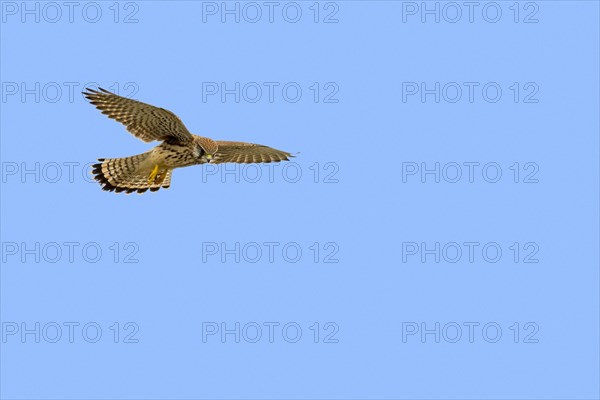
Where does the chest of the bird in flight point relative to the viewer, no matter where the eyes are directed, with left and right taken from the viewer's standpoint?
facing the viewer and to the right of the viewer
